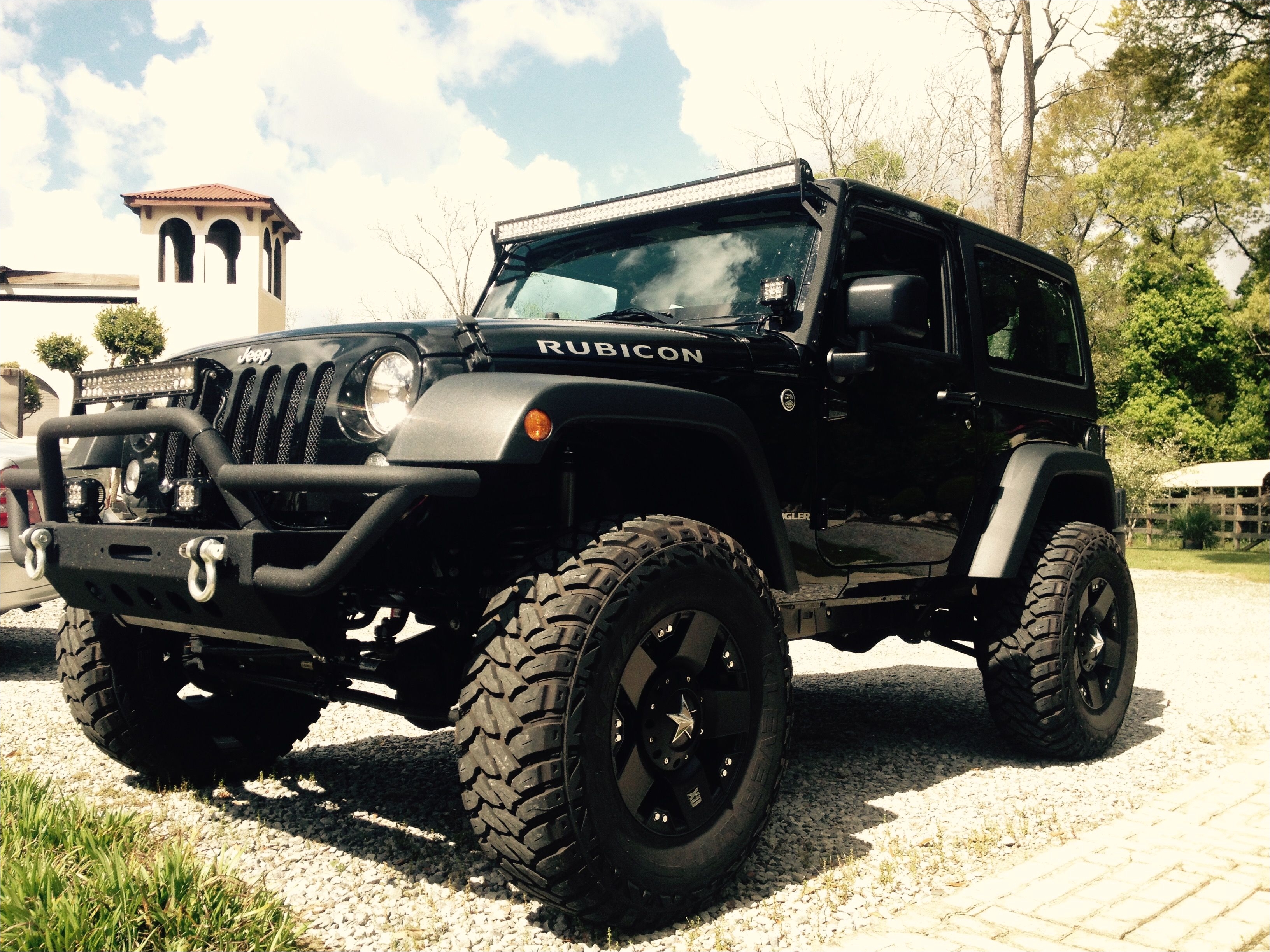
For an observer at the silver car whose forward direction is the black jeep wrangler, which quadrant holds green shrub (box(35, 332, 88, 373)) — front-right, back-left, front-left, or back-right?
back-left

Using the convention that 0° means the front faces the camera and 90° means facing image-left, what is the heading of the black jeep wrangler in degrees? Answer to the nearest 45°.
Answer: approximately 45°

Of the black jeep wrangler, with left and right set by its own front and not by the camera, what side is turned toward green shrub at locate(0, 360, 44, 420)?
right

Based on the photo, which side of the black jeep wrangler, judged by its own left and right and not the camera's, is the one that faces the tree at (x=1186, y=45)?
back

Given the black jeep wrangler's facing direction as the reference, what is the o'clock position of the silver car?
The silver car is roughly at 3 o'clock from the black jeep wrangler.

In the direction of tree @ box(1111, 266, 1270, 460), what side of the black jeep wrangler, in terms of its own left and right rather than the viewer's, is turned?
back

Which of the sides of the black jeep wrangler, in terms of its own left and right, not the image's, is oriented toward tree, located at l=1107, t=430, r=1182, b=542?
back

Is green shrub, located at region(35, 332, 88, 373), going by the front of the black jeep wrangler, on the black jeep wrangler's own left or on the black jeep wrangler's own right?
on the black jeep wrangler's own right

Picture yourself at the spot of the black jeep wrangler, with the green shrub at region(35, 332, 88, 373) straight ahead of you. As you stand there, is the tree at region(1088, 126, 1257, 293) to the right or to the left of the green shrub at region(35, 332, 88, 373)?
right
